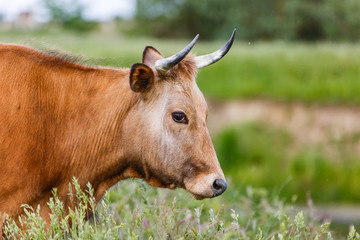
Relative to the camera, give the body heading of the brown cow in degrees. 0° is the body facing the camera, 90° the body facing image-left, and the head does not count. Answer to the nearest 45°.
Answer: approximately 270°
